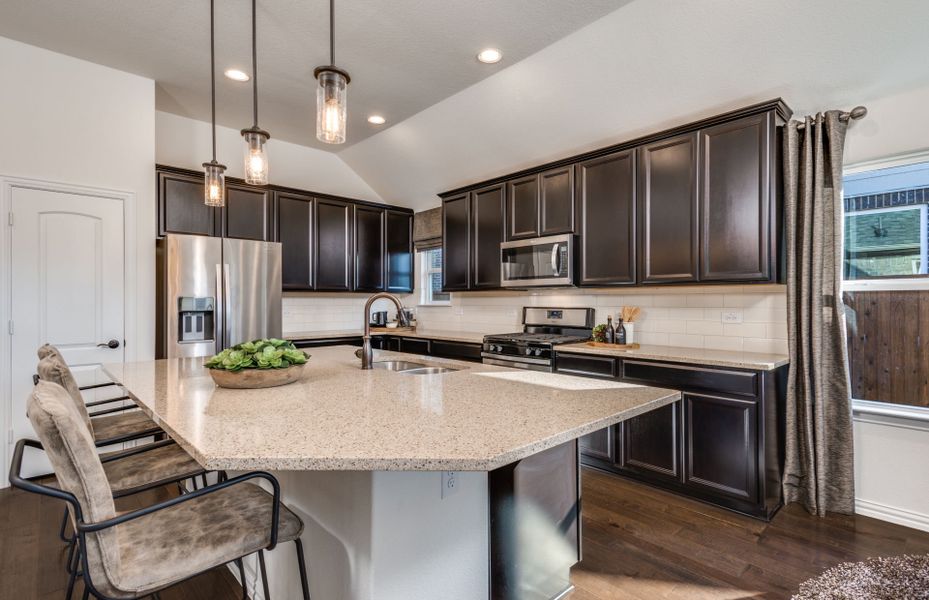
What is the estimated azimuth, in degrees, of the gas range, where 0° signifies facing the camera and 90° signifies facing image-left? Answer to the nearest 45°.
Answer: approximately 45°

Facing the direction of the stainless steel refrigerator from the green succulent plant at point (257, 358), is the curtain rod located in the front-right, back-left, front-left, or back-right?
back-right

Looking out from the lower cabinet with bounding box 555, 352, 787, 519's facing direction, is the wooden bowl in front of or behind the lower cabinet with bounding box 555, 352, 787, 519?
in front

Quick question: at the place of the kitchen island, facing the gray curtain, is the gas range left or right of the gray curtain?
left

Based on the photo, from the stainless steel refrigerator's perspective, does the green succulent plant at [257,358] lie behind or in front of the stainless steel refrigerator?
in front

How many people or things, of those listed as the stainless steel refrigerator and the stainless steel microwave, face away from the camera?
0

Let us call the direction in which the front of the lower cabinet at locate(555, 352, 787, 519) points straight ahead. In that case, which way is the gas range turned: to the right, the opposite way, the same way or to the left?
the same way

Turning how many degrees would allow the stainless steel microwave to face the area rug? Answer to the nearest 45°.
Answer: approximately 90° to its left

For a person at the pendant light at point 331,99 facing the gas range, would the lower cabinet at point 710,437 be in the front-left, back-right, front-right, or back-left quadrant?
front-right

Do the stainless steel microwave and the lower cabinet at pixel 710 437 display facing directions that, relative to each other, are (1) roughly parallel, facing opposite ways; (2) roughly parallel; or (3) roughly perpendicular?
roughly parallel

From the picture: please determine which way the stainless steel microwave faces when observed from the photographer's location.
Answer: facing the viewer and to the left of the viewer

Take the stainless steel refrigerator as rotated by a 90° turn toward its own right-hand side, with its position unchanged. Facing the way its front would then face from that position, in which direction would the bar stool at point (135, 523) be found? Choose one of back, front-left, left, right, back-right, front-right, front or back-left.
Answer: front-left

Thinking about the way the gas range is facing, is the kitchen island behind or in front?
in front

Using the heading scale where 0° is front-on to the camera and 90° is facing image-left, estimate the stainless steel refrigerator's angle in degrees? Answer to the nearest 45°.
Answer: approximately 315°

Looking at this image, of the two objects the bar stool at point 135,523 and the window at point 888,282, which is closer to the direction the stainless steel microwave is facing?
the bar stool

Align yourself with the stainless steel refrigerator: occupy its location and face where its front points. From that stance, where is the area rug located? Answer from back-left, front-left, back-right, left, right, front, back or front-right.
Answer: front

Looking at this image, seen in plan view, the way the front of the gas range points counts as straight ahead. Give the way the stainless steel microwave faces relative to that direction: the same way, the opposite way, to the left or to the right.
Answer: the same way
